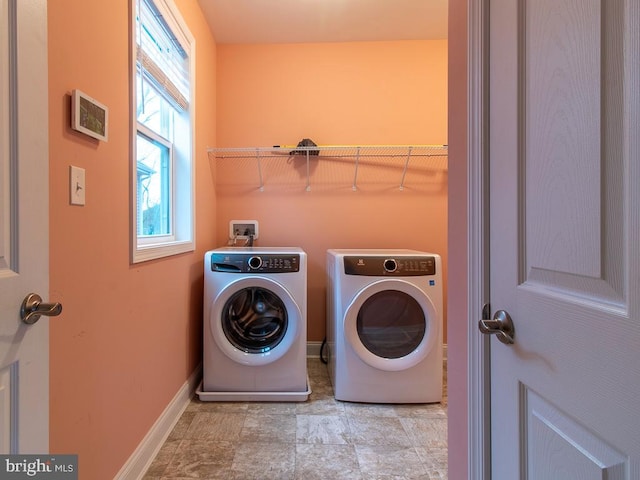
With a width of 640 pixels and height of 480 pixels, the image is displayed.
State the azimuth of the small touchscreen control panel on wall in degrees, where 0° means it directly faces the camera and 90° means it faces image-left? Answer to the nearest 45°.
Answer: approximately 315°

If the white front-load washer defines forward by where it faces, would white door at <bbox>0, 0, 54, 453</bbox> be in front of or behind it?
in front

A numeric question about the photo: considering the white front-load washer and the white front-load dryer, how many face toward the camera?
2

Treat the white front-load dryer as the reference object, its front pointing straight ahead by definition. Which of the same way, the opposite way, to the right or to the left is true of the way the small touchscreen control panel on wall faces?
to the left

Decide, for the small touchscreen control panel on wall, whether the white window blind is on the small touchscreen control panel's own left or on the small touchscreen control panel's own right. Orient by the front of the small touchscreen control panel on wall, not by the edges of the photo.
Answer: on the small touchscreen control panel's own left

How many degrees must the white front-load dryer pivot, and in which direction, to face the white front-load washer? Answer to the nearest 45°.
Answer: approximately 90° to its right

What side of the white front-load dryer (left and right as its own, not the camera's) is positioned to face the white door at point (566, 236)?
front

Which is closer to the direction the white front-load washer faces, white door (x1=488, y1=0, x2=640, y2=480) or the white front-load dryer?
the white door

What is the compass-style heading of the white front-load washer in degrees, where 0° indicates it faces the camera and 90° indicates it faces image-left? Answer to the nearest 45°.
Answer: approximately 0°
